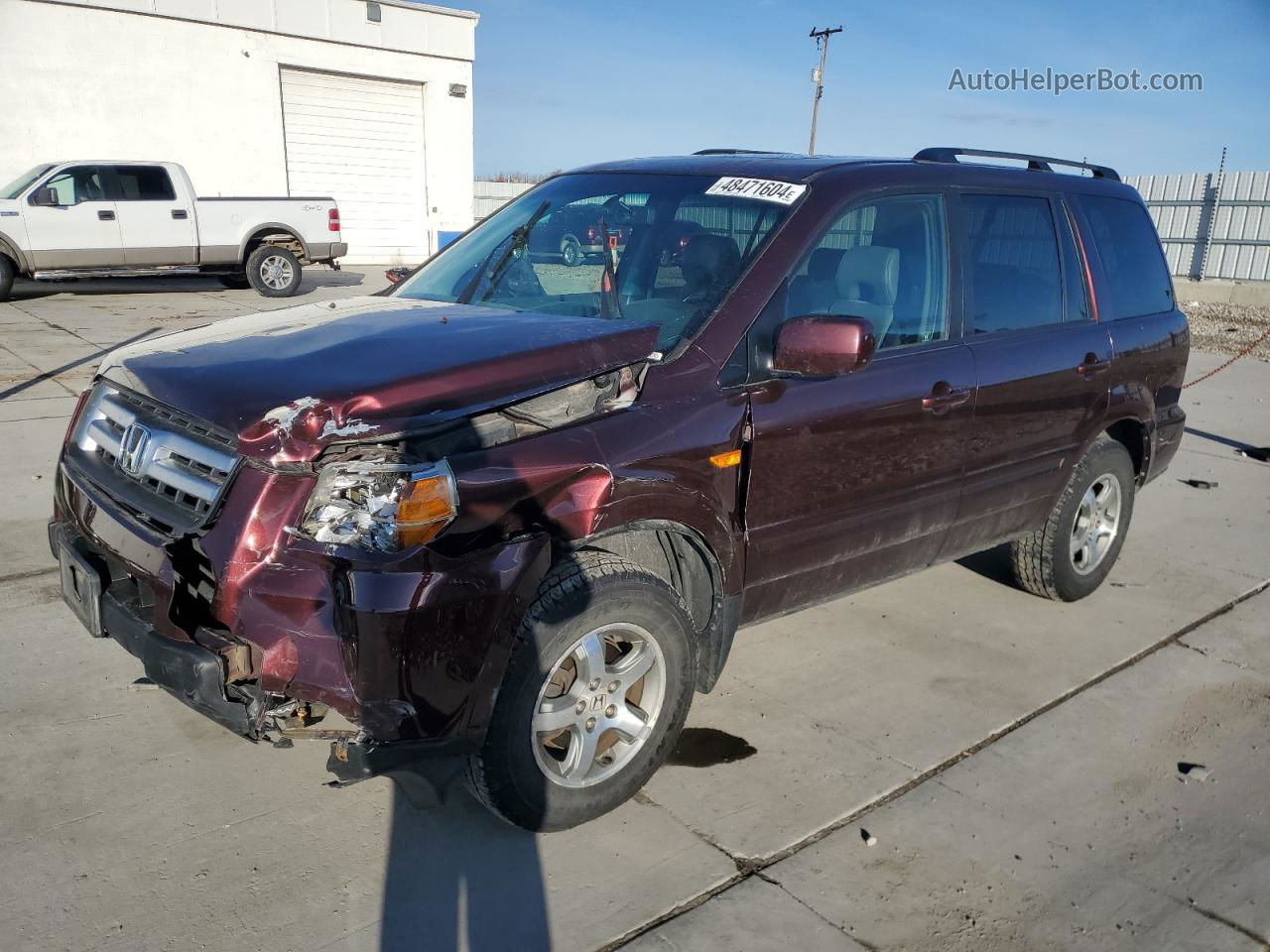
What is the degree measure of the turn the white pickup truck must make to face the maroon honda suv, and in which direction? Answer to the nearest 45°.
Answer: approximately 90° to its left

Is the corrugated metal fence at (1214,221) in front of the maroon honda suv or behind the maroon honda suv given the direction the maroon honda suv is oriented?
behind

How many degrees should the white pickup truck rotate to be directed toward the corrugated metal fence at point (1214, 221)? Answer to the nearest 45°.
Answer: approximately 180°

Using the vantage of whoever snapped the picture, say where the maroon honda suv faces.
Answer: facing the viewer and to the left of the viewer

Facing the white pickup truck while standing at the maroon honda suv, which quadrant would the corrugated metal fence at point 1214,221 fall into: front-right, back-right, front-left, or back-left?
front-right

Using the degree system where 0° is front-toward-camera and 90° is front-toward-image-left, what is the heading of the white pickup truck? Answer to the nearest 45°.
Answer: approximately 90°

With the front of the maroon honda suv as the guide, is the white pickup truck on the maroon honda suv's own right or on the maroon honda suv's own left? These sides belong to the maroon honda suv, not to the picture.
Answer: on the maroon honda suv's own right

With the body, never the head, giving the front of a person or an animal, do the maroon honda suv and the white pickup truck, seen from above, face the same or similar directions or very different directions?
same or similar directions

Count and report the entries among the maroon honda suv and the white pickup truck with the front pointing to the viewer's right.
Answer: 0
